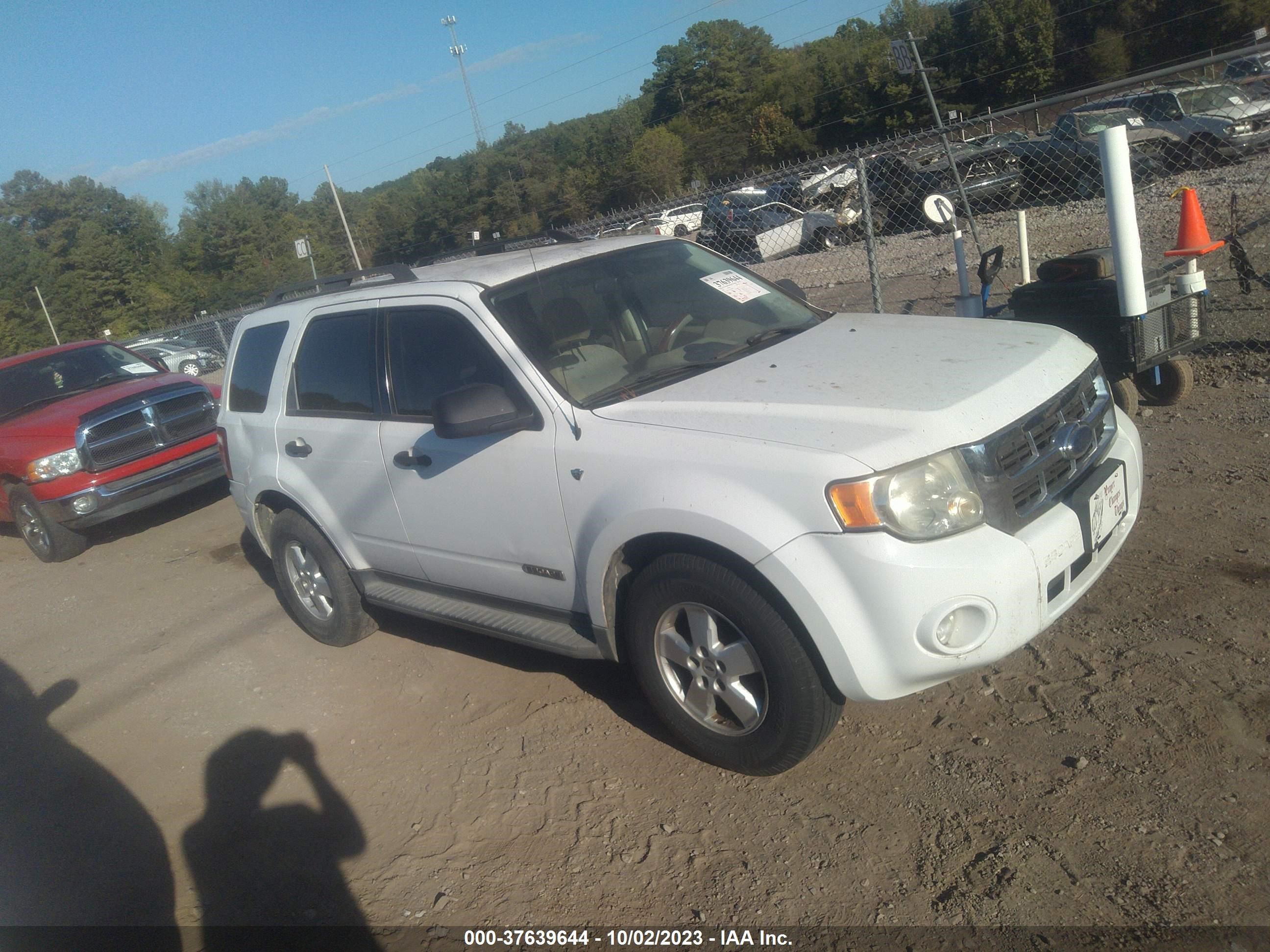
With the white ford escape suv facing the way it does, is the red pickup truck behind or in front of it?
behind

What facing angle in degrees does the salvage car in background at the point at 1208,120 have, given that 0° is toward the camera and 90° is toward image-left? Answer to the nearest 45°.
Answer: approximately 315°

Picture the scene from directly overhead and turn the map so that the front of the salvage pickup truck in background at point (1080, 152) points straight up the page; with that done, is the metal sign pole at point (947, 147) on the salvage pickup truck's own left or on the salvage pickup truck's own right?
on the salvage pickup truck's own right

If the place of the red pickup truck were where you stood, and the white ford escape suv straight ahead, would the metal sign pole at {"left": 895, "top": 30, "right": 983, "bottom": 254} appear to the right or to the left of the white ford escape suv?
left

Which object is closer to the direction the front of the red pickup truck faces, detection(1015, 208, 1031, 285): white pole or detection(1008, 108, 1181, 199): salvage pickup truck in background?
the white pole

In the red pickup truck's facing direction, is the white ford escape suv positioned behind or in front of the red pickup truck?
in front

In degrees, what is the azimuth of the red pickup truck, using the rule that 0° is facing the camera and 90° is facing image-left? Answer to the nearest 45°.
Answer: approximately 315°

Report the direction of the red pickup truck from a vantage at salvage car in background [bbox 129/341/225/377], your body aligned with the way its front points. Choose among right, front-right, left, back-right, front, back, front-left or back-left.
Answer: front-right
